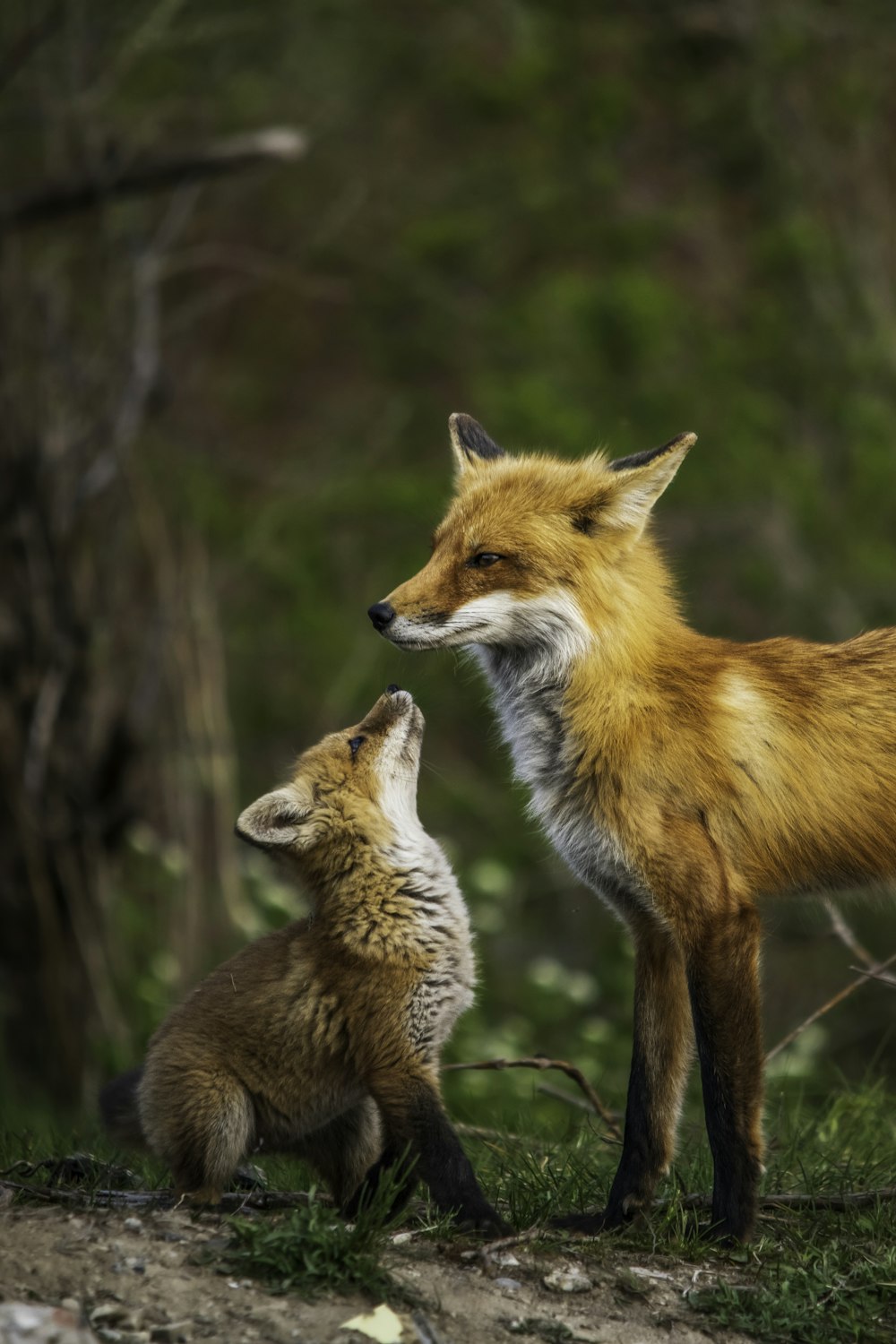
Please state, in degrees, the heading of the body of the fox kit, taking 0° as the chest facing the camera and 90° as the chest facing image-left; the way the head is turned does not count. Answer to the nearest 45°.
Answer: approximately 270°

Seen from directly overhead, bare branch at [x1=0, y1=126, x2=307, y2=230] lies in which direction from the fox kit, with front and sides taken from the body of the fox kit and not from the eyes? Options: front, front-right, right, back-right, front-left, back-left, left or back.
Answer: left

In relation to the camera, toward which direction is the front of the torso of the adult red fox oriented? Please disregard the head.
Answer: to the viewer's left

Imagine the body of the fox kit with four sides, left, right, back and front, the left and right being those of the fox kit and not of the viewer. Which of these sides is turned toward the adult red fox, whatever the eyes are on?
front

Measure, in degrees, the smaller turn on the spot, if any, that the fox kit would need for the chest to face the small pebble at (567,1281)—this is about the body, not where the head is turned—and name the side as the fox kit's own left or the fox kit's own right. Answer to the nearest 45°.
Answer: approximately 45° to the fox kit's own right

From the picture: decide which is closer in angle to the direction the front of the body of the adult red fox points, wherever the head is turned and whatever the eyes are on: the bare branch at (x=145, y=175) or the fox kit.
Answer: the fox kit

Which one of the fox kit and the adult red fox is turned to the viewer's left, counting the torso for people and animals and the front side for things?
the adult red fox

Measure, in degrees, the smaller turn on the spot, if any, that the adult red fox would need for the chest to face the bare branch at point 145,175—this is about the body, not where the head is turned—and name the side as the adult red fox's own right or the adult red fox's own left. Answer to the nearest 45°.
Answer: approximately 45° to the adult red fox's own right

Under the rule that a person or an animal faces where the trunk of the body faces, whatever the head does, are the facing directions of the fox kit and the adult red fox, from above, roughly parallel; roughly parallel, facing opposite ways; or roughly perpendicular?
roughly parallel, facing opposite ways

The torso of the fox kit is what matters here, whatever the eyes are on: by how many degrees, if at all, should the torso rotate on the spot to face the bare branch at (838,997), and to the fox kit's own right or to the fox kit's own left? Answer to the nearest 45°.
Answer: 0° — it already faces it

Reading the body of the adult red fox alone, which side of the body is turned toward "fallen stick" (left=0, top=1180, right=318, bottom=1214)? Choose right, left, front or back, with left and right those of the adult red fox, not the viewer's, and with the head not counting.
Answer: front
